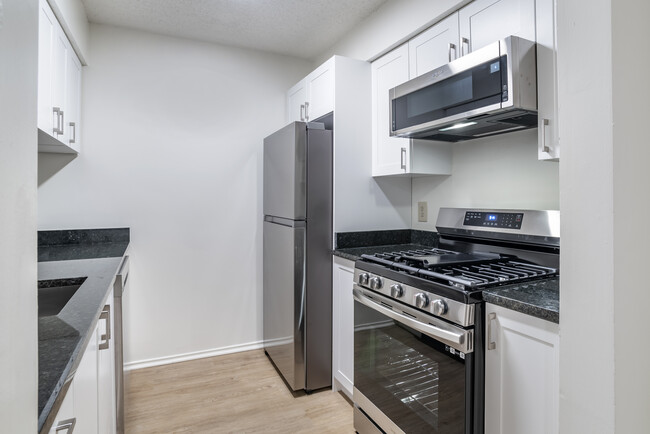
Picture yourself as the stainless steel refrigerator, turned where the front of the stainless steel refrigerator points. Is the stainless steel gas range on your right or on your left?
on your left

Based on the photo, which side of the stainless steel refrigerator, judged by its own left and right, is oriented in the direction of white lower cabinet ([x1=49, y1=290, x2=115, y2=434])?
front

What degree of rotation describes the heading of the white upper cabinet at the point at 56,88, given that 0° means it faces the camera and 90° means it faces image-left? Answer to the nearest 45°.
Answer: approximately 270°

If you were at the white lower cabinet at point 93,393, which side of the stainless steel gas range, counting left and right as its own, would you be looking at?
front

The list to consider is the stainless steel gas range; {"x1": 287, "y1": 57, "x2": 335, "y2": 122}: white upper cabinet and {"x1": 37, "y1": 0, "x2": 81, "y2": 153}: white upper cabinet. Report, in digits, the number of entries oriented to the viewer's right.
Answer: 1

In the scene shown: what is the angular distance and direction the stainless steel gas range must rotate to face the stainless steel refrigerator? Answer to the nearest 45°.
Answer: approximately 90° to its right

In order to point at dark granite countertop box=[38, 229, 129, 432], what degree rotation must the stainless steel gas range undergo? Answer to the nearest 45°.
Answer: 0° — it already faces it
